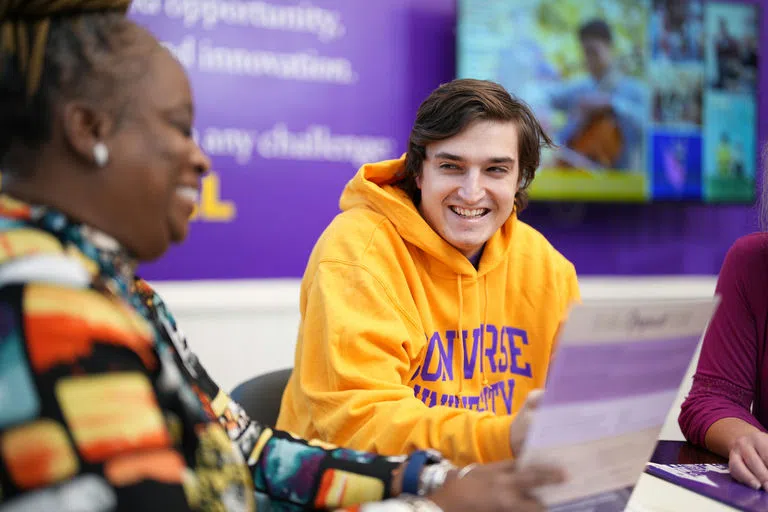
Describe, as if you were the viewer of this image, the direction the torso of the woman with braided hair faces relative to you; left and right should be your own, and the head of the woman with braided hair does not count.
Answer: facing to the right of the viewer

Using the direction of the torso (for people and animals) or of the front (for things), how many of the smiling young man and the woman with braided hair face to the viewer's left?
0

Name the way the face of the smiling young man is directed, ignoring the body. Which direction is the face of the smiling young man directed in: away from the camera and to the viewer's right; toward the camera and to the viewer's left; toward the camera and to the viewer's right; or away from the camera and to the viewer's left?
toward the camera and to the viewer's left

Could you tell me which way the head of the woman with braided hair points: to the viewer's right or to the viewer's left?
to the viewer's right
